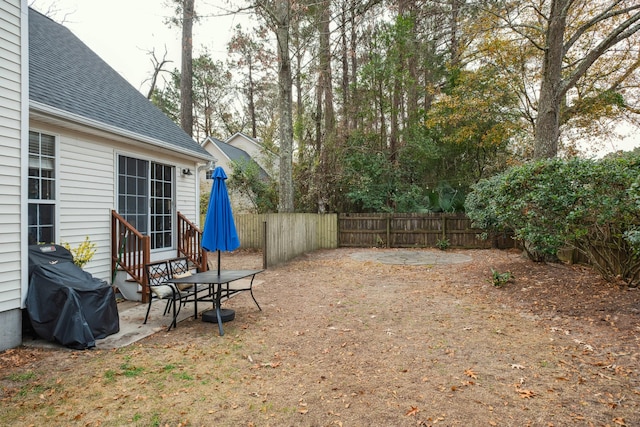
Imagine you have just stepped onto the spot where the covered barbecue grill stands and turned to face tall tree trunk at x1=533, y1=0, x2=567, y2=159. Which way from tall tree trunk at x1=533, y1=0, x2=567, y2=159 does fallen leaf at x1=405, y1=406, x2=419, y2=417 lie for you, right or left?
right

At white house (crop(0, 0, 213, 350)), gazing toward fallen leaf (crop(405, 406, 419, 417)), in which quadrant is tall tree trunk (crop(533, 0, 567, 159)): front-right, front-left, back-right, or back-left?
front-left

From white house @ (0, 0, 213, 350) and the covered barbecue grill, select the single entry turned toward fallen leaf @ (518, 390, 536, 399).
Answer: the covered barbecue grill

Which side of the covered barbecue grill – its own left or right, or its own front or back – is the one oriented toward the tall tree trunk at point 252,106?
left

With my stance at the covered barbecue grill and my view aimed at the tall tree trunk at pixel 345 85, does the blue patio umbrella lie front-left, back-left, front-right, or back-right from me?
front-right

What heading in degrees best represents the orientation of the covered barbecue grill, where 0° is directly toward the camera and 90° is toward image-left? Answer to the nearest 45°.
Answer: approximately 315°
